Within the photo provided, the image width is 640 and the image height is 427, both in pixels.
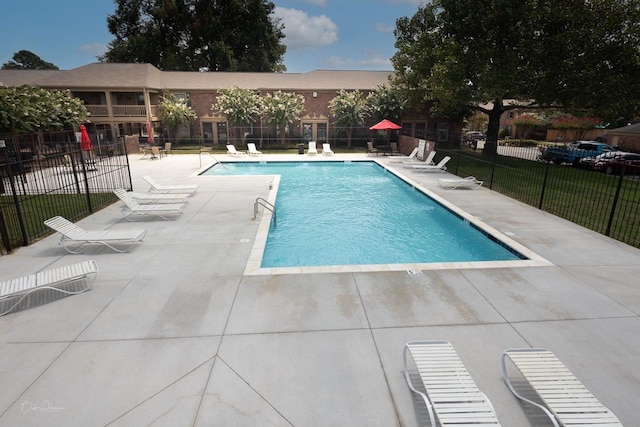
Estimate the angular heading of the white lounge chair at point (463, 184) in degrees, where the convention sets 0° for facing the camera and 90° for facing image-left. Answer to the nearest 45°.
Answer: approximately 90°

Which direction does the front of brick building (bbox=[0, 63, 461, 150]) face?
toward the camera

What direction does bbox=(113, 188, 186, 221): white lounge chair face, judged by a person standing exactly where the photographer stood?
facing to the right of the viewer

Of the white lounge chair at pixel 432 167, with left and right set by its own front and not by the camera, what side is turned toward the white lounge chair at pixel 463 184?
left

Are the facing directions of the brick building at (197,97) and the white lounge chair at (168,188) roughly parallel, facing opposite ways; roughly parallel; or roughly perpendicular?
roughly perpendicular

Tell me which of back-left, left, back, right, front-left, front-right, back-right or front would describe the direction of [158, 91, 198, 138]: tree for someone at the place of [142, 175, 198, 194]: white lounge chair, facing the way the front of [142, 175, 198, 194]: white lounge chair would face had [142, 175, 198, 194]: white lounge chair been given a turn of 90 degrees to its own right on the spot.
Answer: back

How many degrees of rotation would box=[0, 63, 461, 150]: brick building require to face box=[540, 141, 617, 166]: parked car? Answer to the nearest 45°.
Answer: approximately 45° to its left

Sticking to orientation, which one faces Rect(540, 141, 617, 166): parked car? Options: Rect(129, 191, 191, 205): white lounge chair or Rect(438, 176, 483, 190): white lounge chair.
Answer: Rect(129, 191, 191, 205): white lounge chair

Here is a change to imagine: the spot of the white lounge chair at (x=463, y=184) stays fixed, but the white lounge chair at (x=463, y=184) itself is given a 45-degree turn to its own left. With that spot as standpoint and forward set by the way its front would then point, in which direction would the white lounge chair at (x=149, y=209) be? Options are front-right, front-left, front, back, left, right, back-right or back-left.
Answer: front

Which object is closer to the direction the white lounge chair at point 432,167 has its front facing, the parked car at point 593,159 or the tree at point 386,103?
the tree

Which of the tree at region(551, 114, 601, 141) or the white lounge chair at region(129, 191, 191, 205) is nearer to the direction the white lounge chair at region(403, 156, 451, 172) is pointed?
the white lounge chair

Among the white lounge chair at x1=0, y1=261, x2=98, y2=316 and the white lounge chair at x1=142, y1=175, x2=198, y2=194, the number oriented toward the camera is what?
0

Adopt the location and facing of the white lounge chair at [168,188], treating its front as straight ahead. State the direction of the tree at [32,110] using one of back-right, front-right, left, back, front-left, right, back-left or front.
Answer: back-left

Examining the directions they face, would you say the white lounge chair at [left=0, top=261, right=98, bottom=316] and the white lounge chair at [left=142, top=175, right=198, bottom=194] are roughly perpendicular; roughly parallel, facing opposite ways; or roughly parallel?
roughly parallel

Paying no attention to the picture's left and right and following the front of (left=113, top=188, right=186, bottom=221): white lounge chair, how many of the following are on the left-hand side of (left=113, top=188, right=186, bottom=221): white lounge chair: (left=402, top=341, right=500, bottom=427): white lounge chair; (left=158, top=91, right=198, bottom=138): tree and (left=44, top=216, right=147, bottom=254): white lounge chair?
1

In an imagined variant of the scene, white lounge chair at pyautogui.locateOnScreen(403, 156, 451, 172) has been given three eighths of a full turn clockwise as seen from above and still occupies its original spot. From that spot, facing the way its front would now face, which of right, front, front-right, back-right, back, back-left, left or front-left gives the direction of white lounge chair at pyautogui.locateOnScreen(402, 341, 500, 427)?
back-right

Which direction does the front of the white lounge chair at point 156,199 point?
to the viewer's right

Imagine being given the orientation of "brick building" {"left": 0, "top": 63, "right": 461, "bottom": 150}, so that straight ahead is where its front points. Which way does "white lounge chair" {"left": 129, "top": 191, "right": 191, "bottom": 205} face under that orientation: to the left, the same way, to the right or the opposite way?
to the left

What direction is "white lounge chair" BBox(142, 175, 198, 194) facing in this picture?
to the viewer's right

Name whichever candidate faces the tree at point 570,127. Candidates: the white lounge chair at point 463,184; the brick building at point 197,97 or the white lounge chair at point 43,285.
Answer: the white lounge chair at point 43,285
